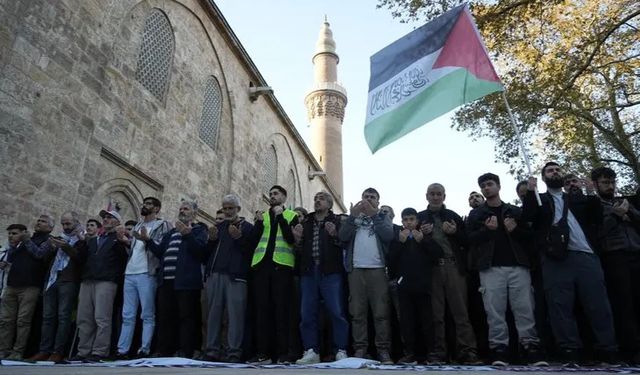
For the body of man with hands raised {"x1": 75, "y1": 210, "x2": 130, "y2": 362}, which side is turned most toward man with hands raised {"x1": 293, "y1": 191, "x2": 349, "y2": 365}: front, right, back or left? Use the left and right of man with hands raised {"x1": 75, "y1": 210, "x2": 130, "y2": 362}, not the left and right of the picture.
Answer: left

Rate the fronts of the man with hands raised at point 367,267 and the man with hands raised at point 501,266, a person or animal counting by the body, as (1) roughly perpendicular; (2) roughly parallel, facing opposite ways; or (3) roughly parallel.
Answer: roughly parallel

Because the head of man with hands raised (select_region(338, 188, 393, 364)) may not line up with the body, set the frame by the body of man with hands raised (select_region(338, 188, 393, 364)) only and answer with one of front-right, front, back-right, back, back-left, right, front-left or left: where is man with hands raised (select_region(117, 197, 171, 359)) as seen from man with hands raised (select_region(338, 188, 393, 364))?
right

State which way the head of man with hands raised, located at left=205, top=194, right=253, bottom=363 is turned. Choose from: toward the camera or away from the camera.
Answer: toward the camera

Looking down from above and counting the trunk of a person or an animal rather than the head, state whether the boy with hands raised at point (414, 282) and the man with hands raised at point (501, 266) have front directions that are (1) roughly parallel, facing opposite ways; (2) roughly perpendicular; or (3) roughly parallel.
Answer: roughly parallel

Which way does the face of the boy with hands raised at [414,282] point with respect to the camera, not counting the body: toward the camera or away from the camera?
toward the camera

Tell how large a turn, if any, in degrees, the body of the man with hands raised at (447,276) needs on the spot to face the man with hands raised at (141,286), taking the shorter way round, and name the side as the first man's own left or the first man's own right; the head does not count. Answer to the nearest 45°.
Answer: approximately 90° to the first man's own right

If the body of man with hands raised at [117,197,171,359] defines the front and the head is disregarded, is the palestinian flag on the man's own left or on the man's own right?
on the man's own left

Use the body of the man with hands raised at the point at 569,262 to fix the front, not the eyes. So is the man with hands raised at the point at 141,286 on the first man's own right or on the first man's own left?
on the first man's own right

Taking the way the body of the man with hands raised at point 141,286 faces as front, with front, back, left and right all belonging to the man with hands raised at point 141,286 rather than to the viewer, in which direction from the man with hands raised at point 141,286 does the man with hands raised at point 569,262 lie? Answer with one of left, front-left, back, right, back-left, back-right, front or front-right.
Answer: left

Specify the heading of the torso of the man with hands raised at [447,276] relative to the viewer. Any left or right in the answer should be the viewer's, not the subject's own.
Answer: facing the viewer

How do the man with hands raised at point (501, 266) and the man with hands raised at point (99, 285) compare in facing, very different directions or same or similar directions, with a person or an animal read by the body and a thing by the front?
same or similar directions

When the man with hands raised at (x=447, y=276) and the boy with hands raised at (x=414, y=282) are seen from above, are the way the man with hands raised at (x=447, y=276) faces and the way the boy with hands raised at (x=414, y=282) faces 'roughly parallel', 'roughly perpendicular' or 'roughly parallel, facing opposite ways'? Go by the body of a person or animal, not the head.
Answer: roughly parallel

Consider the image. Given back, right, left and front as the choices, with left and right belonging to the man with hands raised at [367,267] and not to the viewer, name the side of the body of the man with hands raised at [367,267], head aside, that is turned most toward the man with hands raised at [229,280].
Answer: right

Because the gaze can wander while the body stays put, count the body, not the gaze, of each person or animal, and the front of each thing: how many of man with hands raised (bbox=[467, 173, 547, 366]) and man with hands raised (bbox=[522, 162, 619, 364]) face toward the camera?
2

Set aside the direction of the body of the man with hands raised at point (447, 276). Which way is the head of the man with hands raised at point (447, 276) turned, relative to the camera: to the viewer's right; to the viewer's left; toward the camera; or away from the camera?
toward the camera

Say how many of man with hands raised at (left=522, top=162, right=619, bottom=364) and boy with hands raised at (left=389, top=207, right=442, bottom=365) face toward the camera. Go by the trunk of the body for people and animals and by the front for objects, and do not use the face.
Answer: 2

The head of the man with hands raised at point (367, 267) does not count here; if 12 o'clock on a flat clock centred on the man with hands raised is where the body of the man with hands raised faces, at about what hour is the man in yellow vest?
The man in yellow vest is roughly at 3 o'clock from the man with hands raised.

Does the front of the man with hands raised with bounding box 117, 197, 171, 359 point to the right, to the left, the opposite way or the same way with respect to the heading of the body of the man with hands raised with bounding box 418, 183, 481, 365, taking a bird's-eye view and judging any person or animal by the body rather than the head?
the same way
